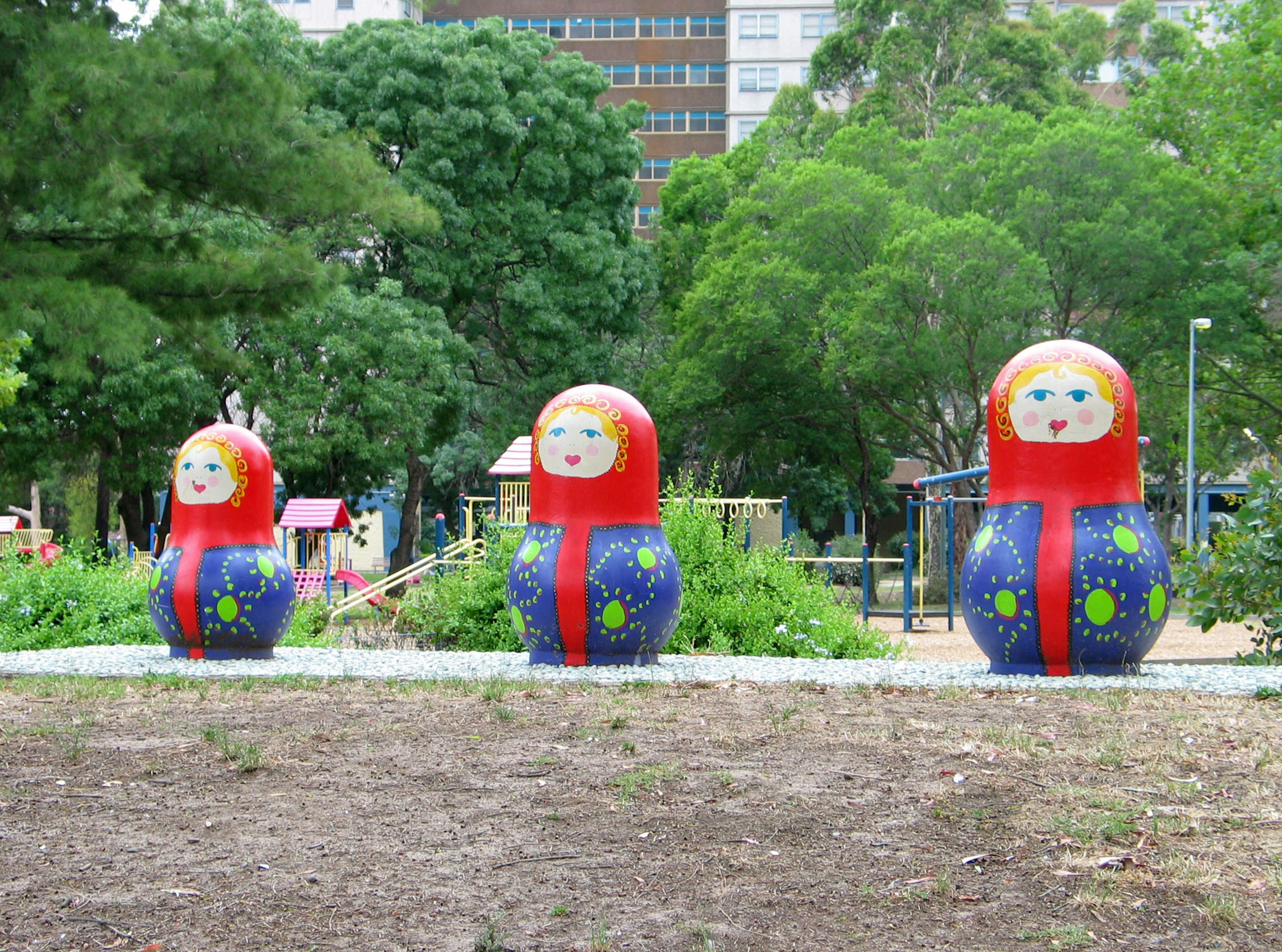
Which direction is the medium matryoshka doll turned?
toward the camera

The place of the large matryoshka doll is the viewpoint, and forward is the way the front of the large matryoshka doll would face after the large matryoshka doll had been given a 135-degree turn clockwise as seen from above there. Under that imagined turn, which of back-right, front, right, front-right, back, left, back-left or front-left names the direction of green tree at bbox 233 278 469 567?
front

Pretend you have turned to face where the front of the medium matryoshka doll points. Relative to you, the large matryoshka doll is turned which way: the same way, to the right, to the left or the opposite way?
the same way

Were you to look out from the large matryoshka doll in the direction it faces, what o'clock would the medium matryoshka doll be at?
The medium matryoshka doll is roughly at 3 o'clock from the large matryoshka doll.

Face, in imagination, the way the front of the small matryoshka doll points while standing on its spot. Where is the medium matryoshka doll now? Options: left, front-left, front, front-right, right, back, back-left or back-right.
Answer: left

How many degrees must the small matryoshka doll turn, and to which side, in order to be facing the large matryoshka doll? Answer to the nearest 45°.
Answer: approximately 90° to its left

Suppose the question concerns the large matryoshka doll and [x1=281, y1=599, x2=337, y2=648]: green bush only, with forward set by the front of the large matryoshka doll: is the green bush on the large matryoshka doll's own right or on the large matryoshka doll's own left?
on the large matryoshka doll's own right

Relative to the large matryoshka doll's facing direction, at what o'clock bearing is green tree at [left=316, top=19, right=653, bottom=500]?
The green tree is roughly at 5 o'clock from the large matryoshka doll.

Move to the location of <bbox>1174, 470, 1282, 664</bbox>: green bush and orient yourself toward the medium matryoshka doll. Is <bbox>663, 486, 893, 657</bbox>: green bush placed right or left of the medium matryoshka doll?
right

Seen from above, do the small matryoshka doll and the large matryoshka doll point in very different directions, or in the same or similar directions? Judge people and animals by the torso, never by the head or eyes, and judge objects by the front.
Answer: same or similar directions

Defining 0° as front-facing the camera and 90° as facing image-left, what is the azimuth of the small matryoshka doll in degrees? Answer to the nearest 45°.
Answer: approximately 45°

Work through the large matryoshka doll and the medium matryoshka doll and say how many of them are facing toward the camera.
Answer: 2
